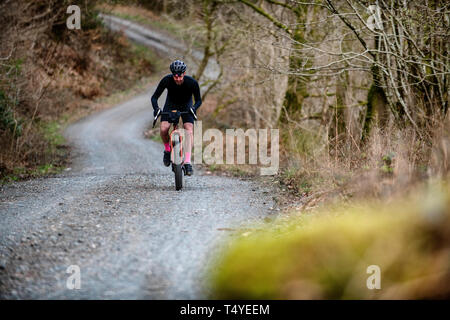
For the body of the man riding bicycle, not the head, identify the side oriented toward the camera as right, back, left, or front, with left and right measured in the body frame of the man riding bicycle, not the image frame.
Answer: front

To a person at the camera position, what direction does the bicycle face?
facing the viewer
